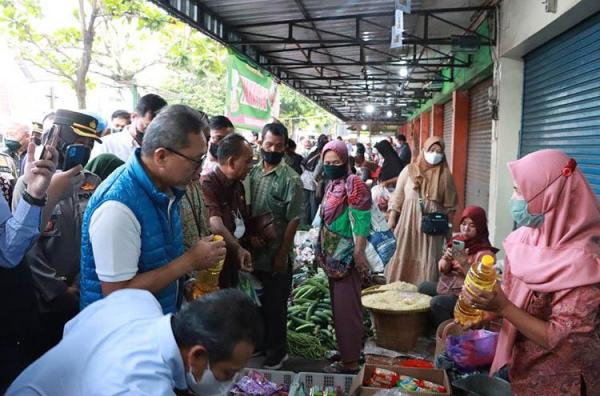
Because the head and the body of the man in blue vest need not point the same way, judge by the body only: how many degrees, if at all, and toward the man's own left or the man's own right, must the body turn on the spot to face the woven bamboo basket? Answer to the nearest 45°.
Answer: approximately 45° to the man's own left

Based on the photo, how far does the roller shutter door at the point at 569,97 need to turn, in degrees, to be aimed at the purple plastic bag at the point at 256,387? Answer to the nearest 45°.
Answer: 0° — it already faces it

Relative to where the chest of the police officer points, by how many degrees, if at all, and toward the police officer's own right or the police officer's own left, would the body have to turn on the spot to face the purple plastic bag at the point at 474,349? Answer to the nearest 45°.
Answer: approximately 45° to the police officer's own left

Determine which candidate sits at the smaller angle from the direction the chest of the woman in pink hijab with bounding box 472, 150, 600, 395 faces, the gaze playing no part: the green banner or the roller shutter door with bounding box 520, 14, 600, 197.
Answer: the green banner

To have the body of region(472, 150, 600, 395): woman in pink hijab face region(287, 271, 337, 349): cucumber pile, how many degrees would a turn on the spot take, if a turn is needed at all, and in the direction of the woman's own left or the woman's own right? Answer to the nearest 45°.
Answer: approximately 45° to the woman's own right

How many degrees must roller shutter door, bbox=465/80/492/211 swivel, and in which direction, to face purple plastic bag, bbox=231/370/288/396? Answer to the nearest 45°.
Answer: approximately 90° to its left

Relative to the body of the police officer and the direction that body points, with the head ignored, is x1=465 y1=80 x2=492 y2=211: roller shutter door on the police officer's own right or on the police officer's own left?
on the police officer's own left

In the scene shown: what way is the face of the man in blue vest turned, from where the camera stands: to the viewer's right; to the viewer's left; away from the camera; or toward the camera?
to the viewer's right

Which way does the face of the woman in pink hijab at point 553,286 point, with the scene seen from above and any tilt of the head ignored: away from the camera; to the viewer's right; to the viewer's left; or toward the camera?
to the viewer's left

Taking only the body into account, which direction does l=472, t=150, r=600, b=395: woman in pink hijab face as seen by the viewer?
to the viewer's left

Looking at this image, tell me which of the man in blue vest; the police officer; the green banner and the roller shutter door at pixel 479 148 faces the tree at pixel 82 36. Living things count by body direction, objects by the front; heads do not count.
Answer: the roller shutter door

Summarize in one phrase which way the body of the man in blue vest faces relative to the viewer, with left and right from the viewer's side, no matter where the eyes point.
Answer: facing to the right of the viewer

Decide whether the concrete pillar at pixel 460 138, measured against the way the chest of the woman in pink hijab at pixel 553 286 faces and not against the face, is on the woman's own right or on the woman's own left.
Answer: on the woman's own right

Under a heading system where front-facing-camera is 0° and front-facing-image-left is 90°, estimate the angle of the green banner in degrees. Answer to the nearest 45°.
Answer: approximately 315°

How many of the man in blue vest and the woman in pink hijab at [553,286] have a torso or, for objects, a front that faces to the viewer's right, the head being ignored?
1
